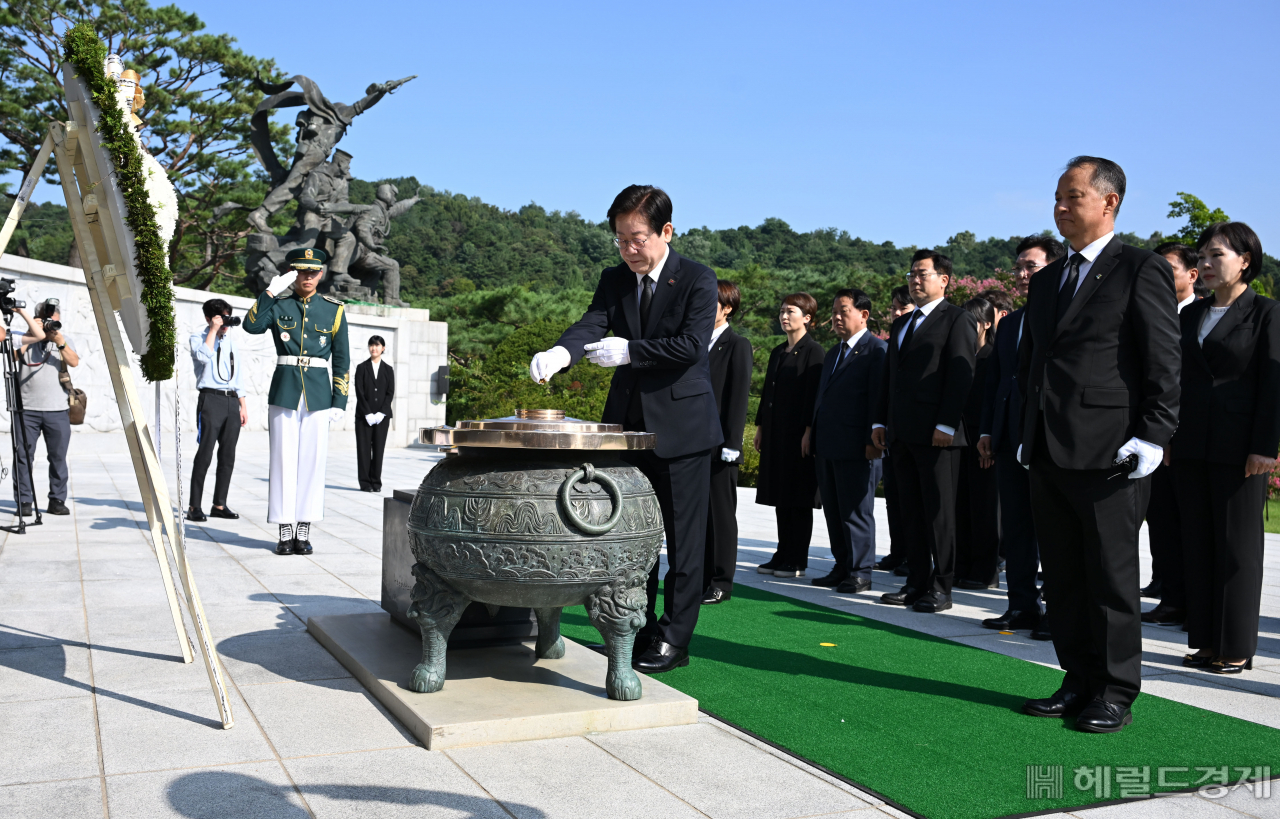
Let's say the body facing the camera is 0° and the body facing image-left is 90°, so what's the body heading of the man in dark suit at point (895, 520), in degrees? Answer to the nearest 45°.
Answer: approximately 45°

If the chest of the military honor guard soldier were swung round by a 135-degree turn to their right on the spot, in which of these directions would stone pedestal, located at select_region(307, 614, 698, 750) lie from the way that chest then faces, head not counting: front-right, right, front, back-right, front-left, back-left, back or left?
back-left

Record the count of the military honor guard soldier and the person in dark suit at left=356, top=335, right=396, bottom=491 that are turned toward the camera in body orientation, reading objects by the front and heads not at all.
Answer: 2

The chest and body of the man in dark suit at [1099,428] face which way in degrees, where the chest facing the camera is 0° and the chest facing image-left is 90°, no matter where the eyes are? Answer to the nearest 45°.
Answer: approximately 45°

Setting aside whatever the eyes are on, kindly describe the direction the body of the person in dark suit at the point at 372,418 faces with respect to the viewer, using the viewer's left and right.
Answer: facing the viewer

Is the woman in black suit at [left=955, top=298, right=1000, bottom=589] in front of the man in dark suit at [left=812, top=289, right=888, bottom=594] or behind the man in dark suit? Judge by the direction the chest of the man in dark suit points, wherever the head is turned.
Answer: behind

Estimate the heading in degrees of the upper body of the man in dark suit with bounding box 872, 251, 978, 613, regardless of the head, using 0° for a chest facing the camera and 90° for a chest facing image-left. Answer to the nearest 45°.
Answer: approximately 45°

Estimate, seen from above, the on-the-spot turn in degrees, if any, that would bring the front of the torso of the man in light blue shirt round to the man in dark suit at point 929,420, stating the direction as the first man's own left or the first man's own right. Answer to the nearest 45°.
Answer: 0° — they already face them

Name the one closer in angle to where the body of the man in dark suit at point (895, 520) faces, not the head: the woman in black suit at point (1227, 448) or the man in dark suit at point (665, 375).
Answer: the man in dark suit

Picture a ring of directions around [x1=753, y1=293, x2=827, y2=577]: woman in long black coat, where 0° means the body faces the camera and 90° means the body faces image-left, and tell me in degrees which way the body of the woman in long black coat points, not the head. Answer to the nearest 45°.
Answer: approximately 45°

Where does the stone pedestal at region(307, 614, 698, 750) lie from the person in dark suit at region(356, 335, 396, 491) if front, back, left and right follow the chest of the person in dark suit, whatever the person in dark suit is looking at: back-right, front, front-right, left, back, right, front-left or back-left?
front
